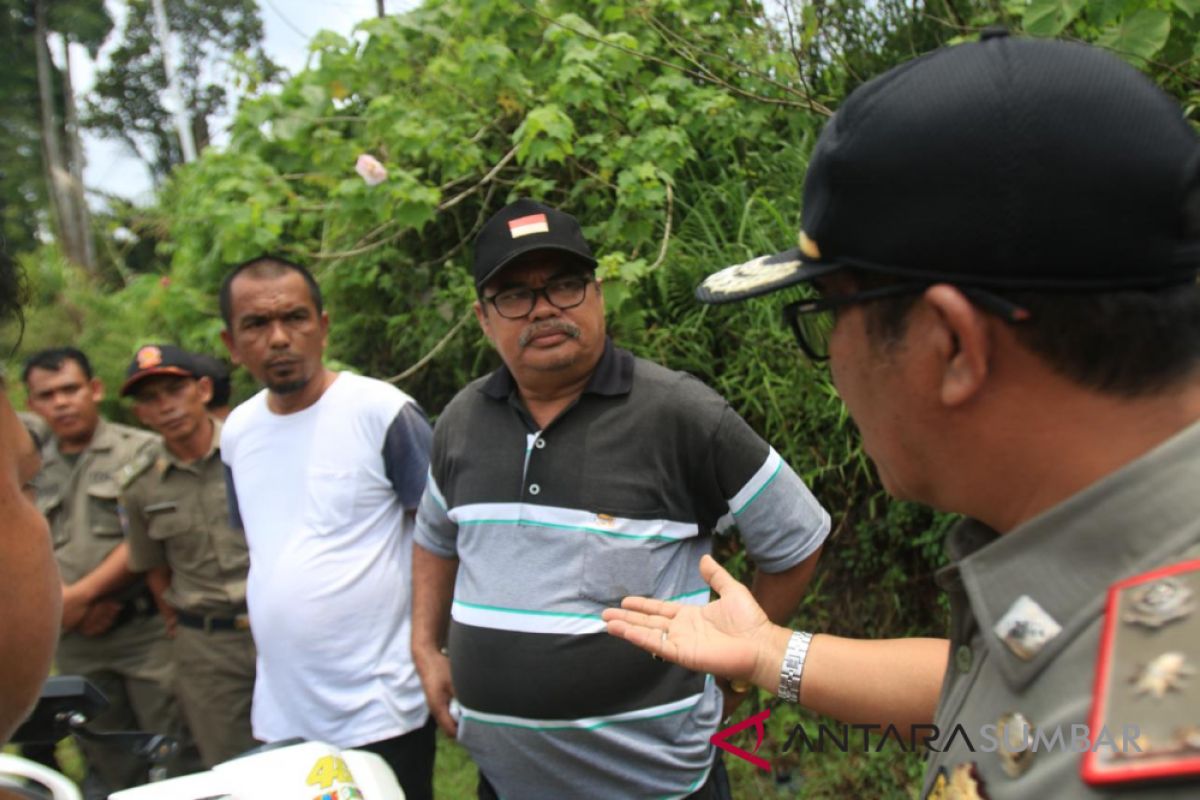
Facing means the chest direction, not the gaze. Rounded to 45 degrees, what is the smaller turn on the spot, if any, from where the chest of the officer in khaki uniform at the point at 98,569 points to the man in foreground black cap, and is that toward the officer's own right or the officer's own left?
approximately 45° to the officer's own left

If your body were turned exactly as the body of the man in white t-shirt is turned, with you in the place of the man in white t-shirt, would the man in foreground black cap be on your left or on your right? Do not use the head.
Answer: on your left

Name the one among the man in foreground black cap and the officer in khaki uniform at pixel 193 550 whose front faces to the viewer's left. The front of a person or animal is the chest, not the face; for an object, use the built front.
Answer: the man in foreground black cap

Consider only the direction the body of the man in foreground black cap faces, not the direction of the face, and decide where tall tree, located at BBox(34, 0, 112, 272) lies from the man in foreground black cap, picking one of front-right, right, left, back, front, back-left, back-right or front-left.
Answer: front-right

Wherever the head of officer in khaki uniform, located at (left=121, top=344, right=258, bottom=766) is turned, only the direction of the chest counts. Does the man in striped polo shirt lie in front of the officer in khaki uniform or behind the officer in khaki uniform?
in front

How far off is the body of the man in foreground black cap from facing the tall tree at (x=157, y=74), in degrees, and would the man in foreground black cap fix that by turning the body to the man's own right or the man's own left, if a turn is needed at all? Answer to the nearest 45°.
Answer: approximately 45° to the man's own right

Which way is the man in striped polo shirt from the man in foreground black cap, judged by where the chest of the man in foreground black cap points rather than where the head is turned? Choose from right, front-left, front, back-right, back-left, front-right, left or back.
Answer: front-right

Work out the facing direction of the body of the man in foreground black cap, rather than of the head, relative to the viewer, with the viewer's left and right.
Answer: facing to the left of the viewer

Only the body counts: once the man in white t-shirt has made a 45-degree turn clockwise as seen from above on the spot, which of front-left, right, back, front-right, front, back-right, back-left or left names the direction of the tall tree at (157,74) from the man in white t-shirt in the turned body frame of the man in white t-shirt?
right

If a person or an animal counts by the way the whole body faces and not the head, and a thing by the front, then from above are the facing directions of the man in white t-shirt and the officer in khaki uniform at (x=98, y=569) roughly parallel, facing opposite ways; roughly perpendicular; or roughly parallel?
roughly parallel

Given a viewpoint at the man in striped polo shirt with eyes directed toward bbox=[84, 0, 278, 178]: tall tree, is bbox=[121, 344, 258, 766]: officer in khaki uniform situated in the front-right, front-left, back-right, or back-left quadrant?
front-left

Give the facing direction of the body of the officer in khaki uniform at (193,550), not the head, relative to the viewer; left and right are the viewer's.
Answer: facing the viewer

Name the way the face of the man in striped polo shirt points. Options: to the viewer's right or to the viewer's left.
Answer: to the viewer's right

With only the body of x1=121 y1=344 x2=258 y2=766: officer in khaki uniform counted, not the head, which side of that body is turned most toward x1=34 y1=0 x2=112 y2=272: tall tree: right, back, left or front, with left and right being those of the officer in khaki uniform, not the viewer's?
back

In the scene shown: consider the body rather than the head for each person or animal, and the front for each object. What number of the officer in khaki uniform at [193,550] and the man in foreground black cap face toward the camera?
1
